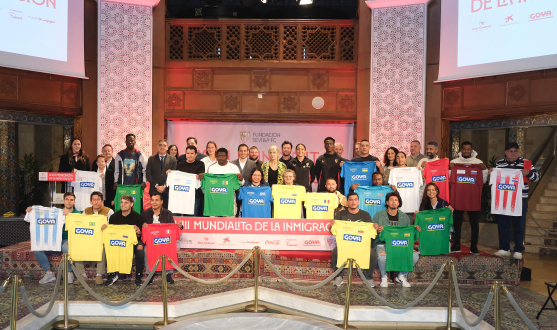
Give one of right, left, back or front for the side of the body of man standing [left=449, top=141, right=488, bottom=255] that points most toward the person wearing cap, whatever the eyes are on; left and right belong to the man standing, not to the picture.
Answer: left

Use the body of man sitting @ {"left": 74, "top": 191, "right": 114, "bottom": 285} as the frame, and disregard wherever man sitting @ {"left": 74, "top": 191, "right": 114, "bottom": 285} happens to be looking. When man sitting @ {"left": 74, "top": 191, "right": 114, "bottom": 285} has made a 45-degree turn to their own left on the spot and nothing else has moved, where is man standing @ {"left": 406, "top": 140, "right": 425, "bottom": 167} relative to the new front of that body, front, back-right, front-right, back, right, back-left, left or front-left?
front-left

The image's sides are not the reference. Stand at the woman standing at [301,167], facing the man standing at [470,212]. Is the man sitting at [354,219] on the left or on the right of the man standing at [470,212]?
right

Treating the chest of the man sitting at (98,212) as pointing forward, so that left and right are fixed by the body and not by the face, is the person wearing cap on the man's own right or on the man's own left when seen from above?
on the man's own left

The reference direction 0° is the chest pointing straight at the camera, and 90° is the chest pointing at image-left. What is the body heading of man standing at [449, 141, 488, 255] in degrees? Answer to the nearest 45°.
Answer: approximately 0°

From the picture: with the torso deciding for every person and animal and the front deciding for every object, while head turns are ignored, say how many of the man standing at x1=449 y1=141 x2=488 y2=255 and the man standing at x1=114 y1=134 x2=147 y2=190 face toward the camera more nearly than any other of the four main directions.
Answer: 2

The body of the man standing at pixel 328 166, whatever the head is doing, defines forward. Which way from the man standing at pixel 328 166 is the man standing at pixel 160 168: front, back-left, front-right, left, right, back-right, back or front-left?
right

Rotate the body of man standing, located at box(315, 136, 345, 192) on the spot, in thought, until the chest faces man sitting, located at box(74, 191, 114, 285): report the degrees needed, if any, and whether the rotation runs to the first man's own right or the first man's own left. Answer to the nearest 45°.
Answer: approximately 45° to the first man's own right

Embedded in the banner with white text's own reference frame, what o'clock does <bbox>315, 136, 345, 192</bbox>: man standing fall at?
The man standing is roughly at 8 o'clock from the banner with white text.

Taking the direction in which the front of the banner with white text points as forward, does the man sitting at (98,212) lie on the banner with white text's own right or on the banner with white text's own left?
on the banner with white text's own right

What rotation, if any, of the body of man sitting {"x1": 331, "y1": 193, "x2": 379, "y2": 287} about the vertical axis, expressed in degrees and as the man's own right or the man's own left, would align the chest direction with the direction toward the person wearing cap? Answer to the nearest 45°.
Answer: approximately 90° to the man's own left
